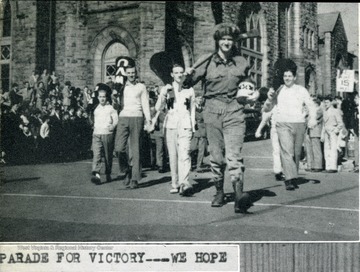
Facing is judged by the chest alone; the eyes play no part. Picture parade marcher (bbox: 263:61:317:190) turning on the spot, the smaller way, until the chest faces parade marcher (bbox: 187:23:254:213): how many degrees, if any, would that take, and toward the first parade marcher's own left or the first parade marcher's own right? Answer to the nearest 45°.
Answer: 0° — they already face them

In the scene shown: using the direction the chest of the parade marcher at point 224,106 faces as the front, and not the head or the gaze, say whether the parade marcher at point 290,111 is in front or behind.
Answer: behind

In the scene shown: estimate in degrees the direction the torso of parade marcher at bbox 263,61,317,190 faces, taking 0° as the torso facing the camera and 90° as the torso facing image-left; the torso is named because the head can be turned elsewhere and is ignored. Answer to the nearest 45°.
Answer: approximately 0°
